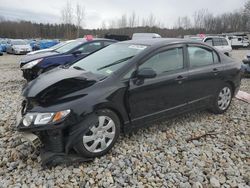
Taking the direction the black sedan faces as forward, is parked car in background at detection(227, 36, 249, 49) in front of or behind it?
behind

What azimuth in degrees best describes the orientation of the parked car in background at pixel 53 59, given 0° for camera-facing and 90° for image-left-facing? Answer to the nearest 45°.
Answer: approximately 45°

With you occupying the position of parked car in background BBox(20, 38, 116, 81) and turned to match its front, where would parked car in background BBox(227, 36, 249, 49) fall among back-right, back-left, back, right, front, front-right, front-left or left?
back

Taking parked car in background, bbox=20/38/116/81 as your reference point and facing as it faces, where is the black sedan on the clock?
The black sedan is roughly at 10 o'clock from the parked car in background.

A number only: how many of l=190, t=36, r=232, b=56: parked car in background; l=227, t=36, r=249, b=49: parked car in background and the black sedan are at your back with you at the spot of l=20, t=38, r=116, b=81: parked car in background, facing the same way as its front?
2

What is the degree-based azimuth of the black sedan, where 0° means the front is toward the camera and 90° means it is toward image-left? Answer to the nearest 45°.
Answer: approximately 45°
